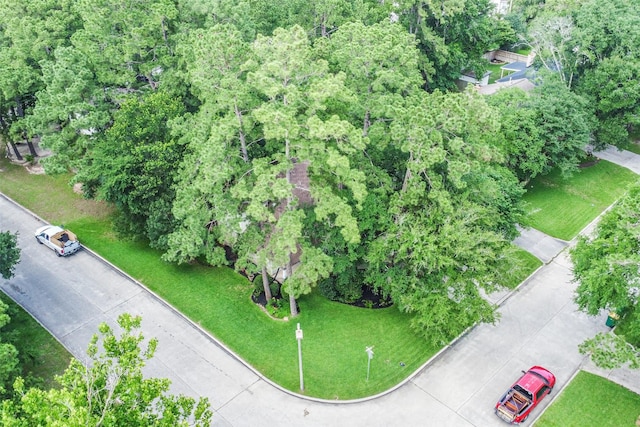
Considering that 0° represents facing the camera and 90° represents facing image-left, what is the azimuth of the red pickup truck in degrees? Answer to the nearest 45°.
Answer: approximately 225°

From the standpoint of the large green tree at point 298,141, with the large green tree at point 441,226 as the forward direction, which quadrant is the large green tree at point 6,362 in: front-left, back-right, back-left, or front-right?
back-right

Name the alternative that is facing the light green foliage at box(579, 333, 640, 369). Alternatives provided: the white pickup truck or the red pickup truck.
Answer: the red pickup truck

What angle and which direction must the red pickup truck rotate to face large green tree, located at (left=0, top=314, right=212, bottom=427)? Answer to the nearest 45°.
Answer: approximately 180°

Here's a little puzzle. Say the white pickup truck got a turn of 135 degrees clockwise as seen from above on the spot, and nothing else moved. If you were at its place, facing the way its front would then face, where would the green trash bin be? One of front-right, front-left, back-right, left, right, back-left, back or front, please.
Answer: front-right

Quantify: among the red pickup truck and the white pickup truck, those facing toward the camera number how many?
0

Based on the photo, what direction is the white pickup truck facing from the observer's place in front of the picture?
facing away from the viewer and to the left of the viewer

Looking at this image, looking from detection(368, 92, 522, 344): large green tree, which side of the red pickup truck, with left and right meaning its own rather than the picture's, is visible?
left

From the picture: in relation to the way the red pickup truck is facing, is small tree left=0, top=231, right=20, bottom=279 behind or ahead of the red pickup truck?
behind

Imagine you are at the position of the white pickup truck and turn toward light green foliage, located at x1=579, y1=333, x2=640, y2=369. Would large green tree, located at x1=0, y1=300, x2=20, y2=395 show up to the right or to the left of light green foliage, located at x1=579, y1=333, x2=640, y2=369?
right

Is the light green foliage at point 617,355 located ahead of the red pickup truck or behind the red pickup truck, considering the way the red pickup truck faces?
ahead

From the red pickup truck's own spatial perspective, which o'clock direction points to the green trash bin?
The green trash bin is roughly at 11 o'clock from the red pickup truck.
